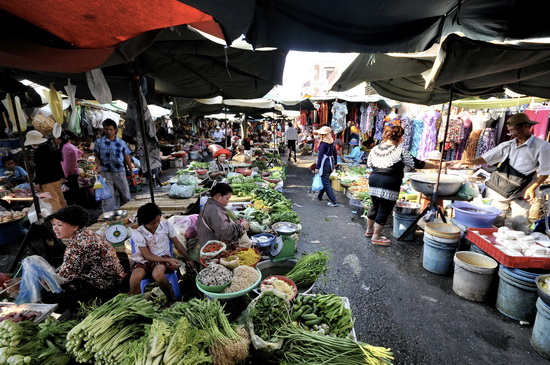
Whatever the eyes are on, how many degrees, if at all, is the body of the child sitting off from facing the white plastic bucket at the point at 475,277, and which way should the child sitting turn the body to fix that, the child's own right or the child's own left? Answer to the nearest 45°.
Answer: approximately 90° to the child's own left
